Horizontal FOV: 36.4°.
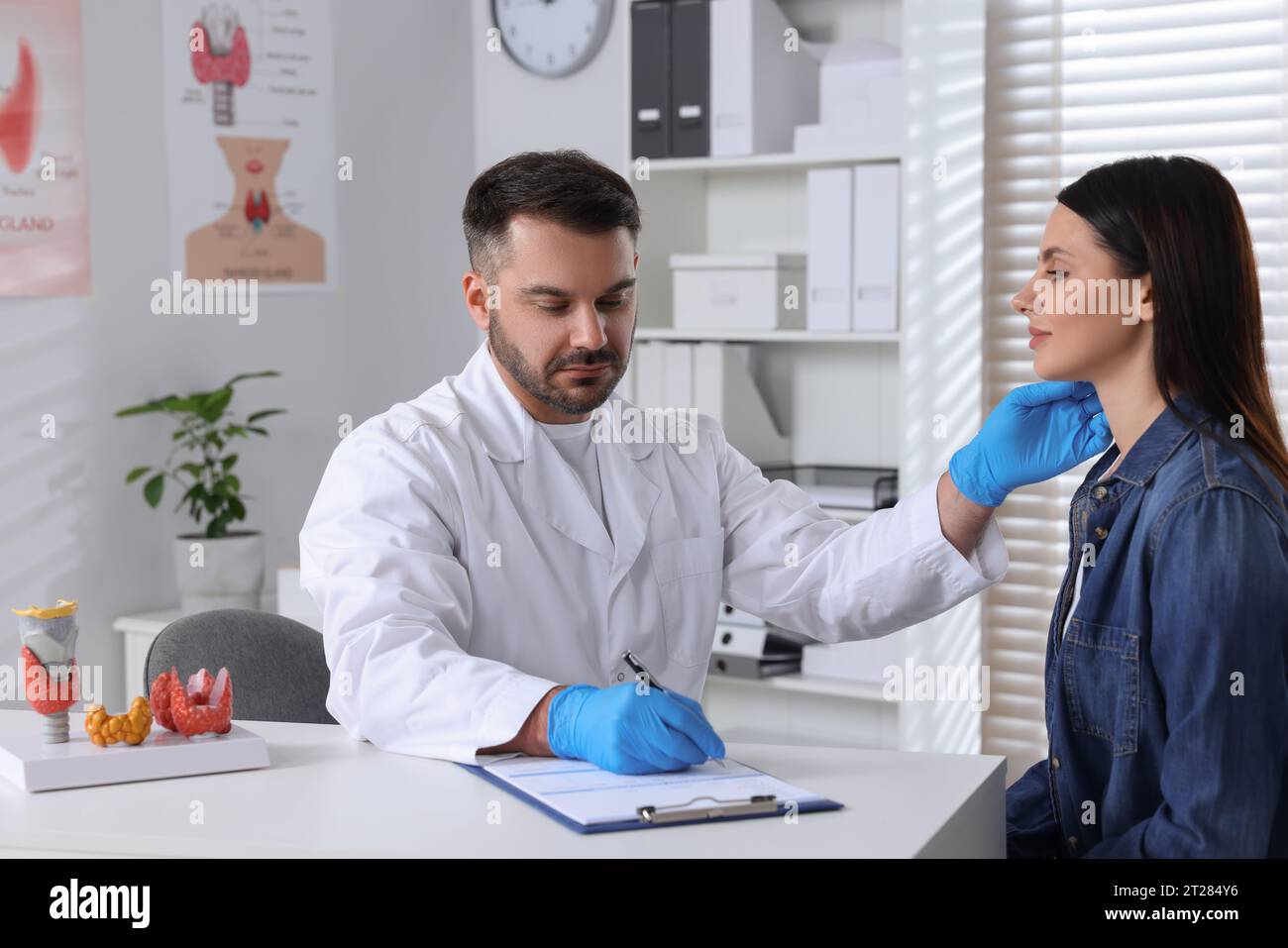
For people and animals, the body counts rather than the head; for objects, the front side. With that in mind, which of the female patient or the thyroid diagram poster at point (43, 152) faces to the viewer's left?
the female patient

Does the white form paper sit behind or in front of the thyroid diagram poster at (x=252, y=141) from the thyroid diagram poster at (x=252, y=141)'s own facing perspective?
in front

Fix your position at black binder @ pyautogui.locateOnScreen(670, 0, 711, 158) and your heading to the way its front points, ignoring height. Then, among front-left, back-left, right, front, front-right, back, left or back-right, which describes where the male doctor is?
front

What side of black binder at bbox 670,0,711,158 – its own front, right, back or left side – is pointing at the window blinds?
left

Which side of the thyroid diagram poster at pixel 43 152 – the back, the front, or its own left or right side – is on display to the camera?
front

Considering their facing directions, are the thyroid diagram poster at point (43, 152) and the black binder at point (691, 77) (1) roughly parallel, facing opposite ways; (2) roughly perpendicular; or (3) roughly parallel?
roughly parallel

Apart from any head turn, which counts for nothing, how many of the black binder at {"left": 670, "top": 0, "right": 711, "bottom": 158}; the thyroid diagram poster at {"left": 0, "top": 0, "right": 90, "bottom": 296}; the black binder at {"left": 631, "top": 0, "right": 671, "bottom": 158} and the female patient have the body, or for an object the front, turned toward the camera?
3

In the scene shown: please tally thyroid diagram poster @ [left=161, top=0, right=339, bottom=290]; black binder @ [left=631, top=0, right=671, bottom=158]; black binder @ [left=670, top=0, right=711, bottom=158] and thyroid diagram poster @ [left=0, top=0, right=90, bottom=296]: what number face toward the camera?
4

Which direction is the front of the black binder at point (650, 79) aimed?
toward the camera

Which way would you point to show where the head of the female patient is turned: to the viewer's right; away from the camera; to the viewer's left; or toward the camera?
to the viewer's left

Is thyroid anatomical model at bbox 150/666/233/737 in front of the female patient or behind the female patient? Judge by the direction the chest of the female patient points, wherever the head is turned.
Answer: in front

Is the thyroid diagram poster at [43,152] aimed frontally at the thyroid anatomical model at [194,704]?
yes

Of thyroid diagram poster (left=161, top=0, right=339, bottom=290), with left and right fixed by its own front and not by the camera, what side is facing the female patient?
front

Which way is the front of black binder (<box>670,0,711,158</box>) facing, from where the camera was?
facing the viewer

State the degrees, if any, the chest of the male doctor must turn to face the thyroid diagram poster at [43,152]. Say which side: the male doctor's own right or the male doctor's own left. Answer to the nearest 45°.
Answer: approximately 180°

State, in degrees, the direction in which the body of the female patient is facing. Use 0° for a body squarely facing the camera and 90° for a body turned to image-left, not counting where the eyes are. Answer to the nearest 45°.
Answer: approximately 90°
